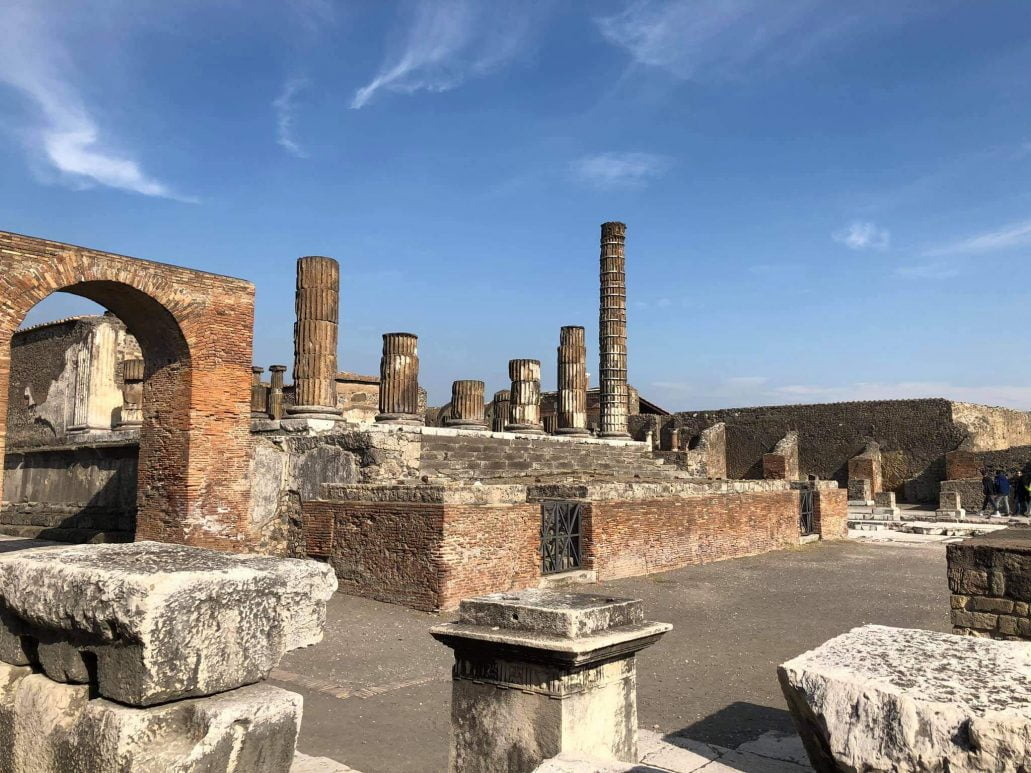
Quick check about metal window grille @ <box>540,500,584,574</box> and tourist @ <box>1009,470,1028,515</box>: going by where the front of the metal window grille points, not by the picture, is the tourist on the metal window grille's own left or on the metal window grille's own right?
on the metal window grille's own left

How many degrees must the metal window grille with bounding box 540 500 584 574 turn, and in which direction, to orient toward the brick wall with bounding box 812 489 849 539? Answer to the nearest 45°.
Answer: approximately 90° to its left

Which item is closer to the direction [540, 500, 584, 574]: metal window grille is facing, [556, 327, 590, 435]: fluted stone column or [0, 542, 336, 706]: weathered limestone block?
the weathered limestone block

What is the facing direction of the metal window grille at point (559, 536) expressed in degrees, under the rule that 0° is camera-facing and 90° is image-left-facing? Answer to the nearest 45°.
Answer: approximately 315°

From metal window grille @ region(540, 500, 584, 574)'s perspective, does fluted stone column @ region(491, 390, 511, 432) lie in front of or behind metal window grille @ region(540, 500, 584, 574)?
behind

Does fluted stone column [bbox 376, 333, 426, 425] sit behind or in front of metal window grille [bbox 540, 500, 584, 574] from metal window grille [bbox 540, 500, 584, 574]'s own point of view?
behind

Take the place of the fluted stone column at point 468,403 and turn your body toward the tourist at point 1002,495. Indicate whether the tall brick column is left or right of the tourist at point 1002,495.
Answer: left

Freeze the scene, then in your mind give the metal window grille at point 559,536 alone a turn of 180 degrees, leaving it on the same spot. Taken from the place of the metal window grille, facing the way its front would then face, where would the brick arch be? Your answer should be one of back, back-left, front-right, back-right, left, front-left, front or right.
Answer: front-left

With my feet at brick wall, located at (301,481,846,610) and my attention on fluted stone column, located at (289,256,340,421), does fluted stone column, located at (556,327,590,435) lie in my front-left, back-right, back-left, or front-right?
front-right

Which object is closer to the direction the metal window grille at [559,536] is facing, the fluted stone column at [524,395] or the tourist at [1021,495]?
the tourist

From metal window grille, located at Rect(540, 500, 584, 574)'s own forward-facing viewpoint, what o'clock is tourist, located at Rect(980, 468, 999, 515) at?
The tourist is roughly at 9 o'clock from the metal window grille.

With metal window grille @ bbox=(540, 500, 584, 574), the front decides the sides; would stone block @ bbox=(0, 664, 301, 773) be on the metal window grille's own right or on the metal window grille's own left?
on the metal window grille's own right

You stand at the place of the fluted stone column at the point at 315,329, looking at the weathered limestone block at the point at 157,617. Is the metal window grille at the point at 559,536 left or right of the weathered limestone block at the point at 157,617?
left

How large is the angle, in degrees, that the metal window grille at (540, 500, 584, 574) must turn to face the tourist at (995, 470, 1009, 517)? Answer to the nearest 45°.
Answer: approximately 90° to its left

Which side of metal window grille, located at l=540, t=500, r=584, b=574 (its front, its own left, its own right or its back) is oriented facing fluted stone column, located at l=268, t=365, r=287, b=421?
back
